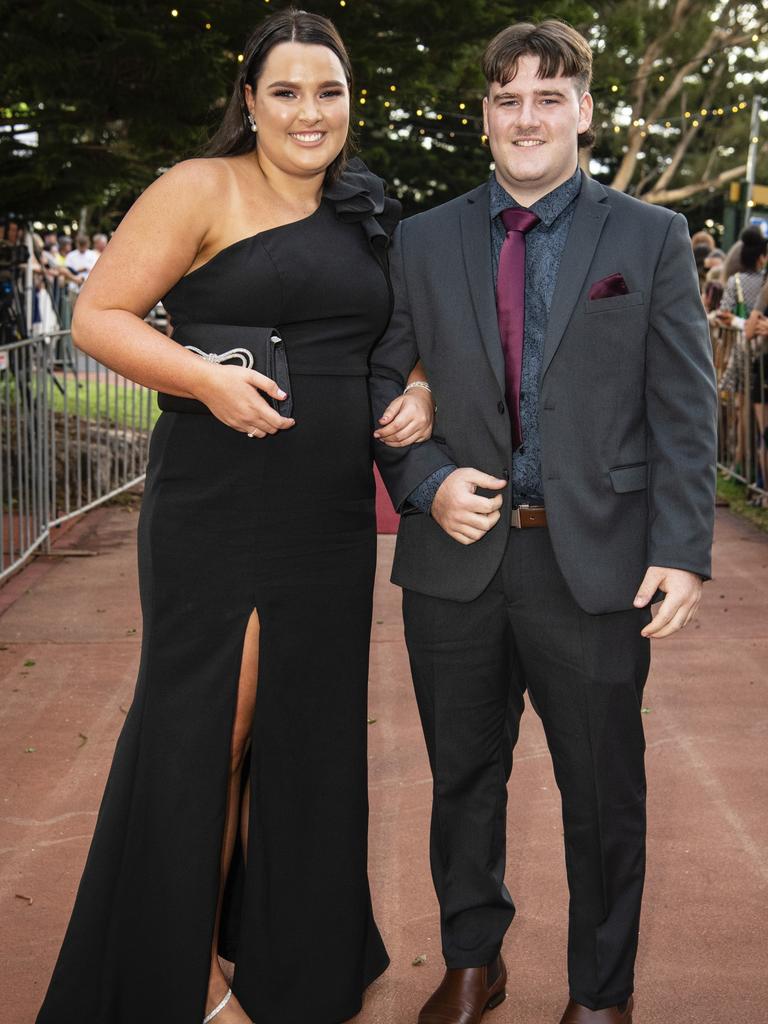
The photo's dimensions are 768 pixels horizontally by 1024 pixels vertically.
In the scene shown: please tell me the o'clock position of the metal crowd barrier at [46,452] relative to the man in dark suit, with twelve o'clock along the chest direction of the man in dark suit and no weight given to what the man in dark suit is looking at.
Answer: The metal crowd barrier is roughly at 5 o'clock from the man in dark suit.

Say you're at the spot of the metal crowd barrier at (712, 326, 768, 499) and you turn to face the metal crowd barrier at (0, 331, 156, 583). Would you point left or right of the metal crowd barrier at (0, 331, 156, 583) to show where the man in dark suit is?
left

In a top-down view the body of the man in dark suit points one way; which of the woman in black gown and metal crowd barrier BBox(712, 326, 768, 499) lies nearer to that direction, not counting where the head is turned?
the woman in black gown

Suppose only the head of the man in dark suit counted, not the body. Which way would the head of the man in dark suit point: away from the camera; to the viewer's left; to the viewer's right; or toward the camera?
toward the camera

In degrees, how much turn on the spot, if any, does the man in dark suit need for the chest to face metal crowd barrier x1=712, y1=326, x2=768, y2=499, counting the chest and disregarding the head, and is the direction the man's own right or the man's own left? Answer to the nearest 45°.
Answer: approximately 180°

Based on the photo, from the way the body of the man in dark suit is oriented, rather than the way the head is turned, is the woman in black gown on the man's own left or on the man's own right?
on the man's own right

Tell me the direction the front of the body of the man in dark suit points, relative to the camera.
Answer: toward the camera
